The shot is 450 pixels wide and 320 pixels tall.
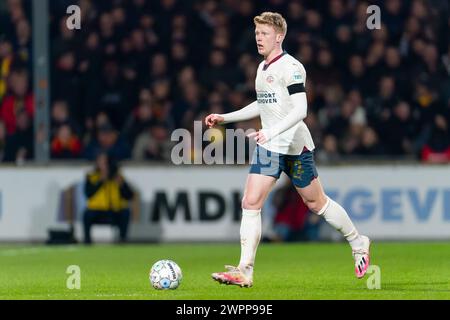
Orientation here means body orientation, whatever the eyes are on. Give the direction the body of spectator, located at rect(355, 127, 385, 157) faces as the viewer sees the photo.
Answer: toward the camera

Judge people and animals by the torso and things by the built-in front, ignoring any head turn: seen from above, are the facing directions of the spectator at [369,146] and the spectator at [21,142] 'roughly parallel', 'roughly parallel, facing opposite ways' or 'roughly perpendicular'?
roughly parallel

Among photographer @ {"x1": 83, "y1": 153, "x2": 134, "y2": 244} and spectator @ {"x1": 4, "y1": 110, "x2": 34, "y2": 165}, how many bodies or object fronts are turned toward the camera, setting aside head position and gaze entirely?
2

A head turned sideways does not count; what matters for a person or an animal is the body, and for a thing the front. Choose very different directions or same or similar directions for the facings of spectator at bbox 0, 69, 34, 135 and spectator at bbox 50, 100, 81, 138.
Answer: same or similar directions

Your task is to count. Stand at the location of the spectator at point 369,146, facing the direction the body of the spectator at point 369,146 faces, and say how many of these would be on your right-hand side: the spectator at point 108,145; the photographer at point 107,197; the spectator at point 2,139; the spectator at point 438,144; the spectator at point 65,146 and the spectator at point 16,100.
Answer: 5

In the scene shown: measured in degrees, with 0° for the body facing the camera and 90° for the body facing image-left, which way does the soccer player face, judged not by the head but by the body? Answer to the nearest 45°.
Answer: approximately 45°

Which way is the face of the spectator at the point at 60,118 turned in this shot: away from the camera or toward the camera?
toward the camera

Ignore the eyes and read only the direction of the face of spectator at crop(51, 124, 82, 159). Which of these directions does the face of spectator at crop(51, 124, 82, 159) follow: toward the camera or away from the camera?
toward the camera

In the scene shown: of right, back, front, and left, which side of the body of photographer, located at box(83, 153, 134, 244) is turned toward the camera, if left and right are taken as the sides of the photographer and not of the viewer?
front

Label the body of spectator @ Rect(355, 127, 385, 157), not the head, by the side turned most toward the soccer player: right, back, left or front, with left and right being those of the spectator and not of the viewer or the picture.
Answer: front

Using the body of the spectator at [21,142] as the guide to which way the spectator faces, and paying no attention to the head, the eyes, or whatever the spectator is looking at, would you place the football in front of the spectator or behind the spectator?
in front

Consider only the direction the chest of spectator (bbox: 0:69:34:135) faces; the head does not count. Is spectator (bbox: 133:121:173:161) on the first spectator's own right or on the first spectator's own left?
on the first spectator's own left

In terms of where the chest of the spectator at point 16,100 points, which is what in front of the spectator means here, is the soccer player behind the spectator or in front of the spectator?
in front
